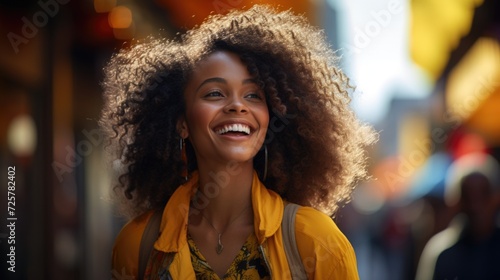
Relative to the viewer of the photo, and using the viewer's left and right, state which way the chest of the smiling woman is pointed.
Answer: facing the viewer
